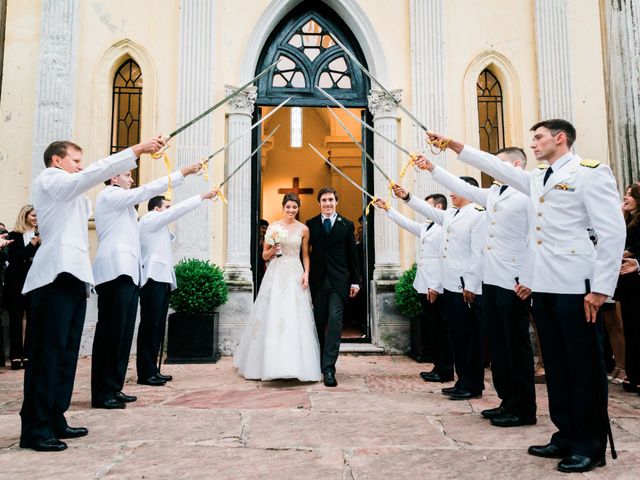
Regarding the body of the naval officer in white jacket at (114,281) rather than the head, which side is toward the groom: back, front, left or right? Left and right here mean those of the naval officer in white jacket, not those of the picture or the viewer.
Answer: front

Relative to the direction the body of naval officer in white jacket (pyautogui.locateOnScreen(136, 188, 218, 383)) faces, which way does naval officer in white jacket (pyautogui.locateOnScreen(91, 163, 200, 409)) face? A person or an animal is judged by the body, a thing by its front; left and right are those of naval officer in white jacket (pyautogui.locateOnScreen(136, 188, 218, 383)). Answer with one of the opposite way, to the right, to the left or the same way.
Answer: the same way

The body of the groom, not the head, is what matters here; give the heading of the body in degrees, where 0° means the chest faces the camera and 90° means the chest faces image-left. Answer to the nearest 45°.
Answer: approximately 0°

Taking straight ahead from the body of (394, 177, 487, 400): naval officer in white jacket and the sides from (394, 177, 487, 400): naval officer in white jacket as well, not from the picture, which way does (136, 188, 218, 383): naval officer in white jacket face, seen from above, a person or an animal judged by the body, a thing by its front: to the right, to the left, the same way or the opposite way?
the opposite way

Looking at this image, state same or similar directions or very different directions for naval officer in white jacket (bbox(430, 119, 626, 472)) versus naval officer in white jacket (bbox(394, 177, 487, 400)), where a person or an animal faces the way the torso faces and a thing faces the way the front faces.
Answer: same or similar directions

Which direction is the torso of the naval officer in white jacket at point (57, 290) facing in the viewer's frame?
to the viewer's right

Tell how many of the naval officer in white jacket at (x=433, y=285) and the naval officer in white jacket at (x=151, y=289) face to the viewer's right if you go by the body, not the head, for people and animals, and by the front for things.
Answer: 1

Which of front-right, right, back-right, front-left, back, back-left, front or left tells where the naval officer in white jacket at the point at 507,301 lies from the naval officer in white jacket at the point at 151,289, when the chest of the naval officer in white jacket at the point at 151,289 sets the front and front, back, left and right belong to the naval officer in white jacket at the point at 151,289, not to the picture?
front-right

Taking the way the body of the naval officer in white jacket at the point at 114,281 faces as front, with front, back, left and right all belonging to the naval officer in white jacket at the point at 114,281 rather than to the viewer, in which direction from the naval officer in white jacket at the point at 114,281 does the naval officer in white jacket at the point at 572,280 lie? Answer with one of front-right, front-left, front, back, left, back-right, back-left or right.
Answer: front-right

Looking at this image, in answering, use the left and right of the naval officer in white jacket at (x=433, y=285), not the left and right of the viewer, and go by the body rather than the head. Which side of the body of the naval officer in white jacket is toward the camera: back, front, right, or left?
left

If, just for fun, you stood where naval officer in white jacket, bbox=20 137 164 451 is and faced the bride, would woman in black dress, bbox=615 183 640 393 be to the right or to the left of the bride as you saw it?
right

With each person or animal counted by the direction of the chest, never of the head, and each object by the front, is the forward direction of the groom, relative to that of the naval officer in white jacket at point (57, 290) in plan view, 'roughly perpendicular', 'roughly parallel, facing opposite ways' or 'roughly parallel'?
roughly perpendicular

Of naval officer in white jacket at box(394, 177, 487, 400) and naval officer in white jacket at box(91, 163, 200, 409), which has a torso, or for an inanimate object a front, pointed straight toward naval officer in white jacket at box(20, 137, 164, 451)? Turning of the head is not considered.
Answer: naval officer in white jacket at box(394, 177, 487, 400)

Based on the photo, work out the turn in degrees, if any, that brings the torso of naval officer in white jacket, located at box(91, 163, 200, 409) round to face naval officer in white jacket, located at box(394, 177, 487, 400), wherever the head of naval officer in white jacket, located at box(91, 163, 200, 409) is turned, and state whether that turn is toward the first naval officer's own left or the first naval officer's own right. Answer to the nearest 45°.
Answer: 0° — they already face them

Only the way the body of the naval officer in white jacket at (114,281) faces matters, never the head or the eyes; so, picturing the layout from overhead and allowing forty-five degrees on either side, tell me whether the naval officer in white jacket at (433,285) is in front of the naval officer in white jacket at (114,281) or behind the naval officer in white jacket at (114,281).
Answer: in front

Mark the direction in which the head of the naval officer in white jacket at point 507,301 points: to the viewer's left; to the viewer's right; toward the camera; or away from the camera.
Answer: to the viewer's left

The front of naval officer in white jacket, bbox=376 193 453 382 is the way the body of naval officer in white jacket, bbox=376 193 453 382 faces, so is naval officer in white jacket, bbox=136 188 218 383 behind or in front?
in front

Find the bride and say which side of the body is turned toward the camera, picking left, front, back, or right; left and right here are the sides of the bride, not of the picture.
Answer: front
